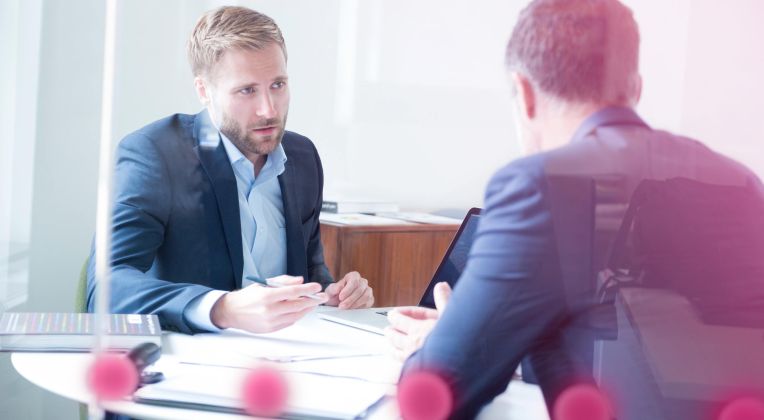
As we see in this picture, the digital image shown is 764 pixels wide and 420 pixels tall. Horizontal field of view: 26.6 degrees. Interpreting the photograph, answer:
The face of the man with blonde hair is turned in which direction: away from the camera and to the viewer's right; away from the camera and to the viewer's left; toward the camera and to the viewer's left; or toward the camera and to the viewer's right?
toward the camera and to the viewer's right

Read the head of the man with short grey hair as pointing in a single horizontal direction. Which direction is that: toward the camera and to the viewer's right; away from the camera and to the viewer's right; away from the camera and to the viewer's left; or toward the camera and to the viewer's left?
away from the camera and to the viewer's left

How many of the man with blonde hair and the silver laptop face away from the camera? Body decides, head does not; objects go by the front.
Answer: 0

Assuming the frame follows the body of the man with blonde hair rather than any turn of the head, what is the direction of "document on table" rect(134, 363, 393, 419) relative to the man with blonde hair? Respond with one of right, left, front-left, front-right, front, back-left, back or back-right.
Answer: front-right
